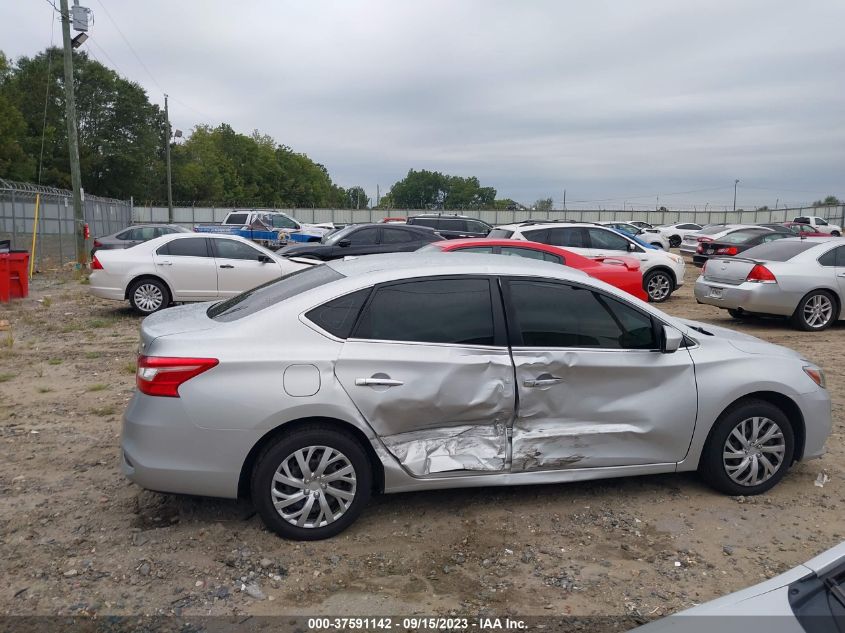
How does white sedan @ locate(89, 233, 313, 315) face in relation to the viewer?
to the viewer's right

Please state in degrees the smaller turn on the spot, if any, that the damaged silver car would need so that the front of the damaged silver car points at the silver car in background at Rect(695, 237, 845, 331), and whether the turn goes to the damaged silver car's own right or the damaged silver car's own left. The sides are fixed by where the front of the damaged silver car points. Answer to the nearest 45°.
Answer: approximately 45° to the damaged silver car's own left

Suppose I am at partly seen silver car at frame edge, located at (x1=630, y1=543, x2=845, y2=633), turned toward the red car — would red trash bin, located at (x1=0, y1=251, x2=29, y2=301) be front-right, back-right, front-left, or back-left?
front-left

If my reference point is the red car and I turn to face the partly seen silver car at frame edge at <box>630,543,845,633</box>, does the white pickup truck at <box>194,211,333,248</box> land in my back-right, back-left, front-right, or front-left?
back-right

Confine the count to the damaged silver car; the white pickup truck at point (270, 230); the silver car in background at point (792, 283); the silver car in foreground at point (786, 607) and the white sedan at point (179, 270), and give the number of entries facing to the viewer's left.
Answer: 1

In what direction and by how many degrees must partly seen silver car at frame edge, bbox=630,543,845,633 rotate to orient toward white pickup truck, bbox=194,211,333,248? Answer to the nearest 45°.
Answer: approximately 45° to its right

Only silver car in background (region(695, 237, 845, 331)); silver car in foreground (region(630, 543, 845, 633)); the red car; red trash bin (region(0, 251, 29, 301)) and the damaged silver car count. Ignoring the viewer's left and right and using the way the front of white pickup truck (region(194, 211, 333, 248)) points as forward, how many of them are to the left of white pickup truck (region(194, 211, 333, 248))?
0

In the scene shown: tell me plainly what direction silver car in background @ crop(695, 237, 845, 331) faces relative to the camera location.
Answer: facing away from the viewer and to the right of the viewer

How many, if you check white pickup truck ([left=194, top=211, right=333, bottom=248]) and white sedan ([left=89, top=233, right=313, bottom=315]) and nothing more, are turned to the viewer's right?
2

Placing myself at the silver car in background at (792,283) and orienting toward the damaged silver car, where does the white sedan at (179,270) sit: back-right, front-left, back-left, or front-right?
front-right

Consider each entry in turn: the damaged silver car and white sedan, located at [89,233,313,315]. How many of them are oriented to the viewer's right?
2

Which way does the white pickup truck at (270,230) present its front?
to the viewer's right

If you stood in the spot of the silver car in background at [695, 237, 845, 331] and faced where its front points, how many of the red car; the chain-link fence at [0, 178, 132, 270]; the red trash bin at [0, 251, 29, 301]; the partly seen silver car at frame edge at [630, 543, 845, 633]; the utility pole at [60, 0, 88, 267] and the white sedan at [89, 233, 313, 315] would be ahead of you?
0
